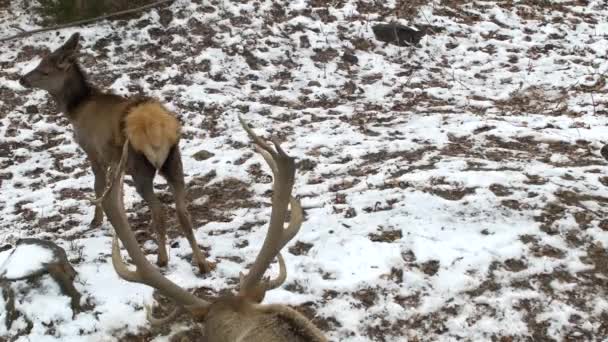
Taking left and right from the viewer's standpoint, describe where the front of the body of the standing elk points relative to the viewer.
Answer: facing away from the viewer and to the left of the viewer

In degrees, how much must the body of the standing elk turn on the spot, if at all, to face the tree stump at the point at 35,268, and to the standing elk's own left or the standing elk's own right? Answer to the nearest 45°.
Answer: approximately 90° to the standing elk's own left

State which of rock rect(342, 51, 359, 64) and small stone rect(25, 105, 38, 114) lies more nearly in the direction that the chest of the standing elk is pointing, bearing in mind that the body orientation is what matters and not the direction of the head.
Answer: the small stone

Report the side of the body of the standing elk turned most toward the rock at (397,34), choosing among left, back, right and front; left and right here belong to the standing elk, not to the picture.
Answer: right

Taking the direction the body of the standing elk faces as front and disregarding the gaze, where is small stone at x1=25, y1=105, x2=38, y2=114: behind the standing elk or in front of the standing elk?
in front

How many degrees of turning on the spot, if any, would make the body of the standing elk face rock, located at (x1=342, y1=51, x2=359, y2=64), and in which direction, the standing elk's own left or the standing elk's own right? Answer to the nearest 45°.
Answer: approximately 90° to the standing elk's own right

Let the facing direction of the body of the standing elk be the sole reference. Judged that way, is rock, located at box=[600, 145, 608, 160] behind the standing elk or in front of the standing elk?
behind

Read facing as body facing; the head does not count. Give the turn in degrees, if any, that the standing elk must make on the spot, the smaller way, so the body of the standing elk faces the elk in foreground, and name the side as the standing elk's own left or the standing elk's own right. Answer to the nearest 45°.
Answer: approximately 135° to the standing elk's own left

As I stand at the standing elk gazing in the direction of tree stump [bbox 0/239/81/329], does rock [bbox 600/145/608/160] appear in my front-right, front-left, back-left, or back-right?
back-left

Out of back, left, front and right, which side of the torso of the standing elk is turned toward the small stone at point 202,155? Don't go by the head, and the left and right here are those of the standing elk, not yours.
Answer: right
